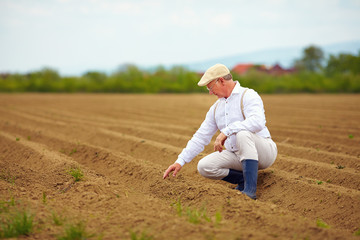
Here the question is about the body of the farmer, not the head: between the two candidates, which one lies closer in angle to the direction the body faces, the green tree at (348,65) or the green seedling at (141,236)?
the green seedling

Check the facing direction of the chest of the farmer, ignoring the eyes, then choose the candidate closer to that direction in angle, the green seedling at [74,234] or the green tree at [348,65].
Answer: the green seedling

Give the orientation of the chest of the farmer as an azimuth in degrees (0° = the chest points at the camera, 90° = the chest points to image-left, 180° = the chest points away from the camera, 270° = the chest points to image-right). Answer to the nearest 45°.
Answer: approximately 45°

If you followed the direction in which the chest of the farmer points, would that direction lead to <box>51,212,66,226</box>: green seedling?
yes

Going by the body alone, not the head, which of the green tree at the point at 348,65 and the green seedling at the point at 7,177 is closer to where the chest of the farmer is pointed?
the green seedling

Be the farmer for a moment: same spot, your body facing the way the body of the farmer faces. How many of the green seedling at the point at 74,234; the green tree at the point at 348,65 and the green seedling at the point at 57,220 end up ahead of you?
2

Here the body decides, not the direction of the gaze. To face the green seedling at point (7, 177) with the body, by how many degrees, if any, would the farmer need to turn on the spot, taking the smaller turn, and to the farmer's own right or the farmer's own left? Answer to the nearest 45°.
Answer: approximately 45° to the farmer's own right

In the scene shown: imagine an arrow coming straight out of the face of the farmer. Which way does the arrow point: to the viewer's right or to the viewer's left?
to the viewer's left

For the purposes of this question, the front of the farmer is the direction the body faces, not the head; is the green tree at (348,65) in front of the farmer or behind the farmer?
behind

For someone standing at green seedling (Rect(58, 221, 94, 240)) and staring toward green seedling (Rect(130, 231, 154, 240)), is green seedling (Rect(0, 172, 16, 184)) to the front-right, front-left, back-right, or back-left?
back-left

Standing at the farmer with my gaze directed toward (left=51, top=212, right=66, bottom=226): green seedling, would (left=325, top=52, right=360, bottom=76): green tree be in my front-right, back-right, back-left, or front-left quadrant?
back-right
